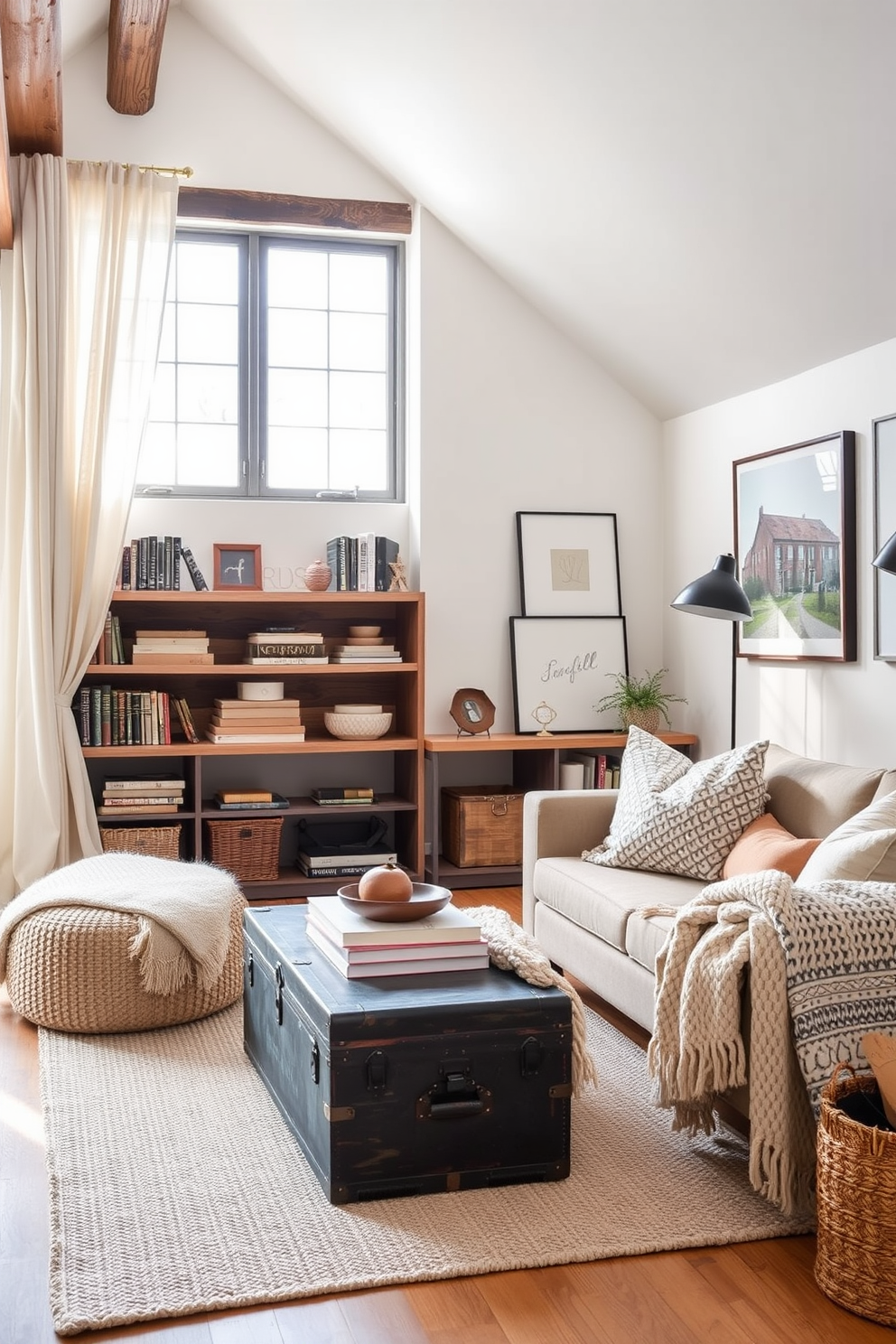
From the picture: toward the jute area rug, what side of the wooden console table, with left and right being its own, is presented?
front

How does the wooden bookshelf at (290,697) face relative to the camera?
toward the camera

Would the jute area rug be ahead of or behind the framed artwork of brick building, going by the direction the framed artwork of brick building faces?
ahead

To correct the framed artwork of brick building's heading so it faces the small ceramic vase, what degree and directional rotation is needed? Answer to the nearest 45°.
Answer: approximately 45° to its right

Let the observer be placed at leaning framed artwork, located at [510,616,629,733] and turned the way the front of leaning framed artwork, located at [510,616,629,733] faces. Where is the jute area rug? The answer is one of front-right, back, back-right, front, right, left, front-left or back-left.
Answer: front

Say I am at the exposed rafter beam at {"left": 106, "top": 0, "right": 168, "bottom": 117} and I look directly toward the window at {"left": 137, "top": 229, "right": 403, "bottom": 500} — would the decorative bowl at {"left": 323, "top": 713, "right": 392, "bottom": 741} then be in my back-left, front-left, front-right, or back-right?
front-right

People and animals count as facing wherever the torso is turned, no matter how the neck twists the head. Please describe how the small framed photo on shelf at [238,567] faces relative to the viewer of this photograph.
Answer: facing the viewer

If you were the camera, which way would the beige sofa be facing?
facing the viewer and to the left of the viewer

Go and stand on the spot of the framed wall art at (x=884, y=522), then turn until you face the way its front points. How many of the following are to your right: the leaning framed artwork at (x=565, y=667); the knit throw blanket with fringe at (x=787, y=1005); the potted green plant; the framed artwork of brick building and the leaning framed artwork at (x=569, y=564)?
4

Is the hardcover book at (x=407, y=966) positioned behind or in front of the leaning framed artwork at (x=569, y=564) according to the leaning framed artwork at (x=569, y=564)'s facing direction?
in front

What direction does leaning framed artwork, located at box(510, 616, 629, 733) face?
toward the camera
